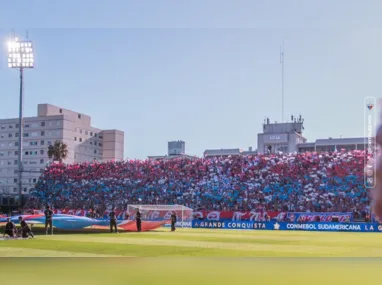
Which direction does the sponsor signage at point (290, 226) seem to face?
toward the camera
